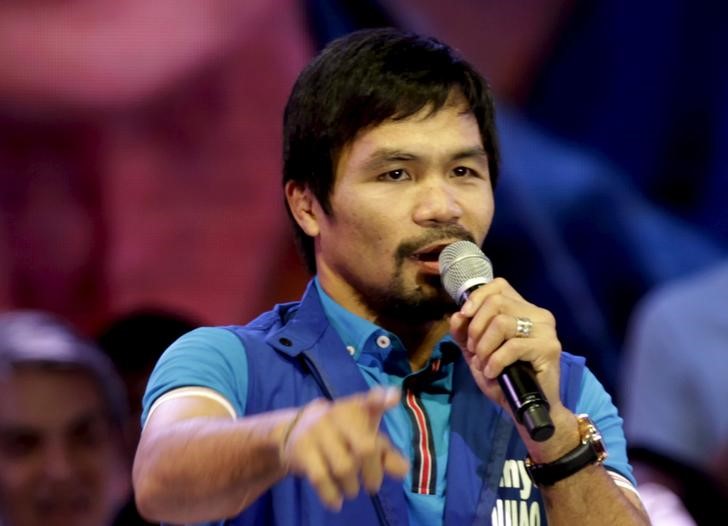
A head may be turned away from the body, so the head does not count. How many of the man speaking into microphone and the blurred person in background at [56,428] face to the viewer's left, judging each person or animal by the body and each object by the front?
0

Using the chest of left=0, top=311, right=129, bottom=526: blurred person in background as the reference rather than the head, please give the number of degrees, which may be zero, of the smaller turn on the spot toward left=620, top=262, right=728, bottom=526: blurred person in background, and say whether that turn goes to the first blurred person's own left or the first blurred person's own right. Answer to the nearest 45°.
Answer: approximately 90° to the first blurred person's own left

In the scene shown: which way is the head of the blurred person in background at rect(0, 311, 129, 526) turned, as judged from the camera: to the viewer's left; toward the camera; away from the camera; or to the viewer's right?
toward the camera

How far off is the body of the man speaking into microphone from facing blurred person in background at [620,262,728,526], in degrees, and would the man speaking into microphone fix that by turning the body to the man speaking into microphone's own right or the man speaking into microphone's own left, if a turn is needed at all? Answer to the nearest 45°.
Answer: approximately 90° to the man speaking into microphone's own left

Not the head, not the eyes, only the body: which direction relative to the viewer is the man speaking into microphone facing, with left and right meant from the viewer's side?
facing the viewer and to the right of the viewer

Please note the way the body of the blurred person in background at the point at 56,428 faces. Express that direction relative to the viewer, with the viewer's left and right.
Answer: facing the viewer
